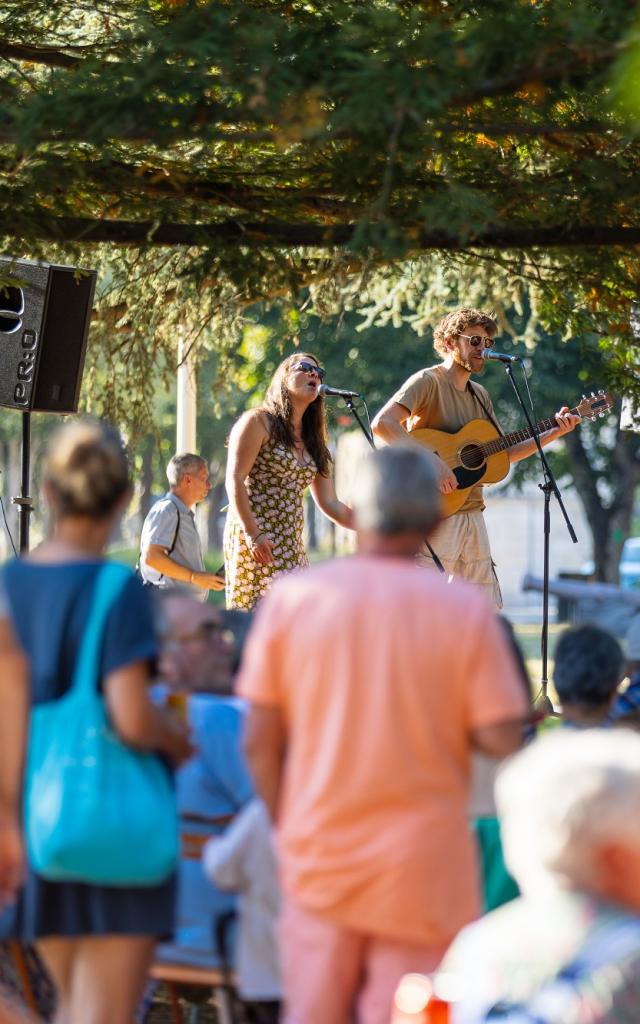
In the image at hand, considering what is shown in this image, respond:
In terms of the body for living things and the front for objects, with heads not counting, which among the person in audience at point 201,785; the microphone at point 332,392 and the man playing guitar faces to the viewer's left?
the microphone

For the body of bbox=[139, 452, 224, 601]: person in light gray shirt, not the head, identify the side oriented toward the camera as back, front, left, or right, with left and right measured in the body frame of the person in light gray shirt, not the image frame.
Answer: right

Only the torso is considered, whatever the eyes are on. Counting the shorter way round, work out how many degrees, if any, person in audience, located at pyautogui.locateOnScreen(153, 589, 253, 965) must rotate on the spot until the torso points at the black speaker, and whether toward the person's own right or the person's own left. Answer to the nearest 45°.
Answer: approximately 90° to the person's own left

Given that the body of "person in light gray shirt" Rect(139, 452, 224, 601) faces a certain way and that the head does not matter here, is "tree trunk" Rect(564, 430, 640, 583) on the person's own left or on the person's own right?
on the person's own left

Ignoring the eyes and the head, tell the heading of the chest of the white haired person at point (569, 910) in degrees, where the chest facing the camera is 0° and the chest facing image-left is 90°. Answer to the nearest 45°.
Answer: approximately 225°

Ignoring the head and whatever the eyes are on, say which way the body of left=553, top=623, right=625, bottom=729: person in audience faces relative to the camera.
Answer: away from the camera

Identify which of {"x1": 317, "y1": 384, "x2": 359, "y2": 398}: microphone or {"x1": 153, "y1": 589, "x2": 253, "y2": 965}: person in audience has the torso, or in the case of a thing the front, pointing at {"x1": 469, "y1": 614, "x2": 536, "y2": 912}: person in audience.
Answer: {"x1": 153, "y1": 589, "x2": 253, "y2": 965}: person in audience

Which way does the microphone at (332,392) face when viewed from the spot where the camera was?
facing to the left of the viewer

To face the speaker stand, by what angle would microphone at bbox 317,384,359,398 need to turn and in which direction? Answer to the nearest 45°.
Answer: approximately 45° to its right

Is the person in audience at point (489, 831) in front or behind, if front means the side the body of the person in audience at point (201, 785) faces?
in front

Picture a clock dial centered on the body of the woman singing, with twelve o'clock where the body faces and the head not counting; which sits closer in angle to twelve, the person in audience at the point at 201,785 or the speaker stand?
the person in audience

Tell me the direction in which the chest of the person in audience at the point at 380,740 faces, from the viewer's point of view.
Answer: away from the camera

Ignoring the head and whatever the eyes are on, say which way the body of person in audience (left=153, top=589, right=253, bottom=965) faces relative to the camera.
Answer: to the viewer's right

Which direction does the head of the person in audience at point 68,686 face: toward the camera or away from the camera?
away from the camera

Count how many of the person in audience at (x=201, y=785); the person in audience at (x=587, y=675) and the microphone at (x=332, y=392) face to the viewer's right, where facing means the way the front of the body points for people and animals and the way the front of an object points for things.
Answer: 1

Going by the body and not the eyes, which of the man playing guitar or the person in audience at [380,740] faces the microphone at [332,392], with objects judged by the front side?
the person in audience

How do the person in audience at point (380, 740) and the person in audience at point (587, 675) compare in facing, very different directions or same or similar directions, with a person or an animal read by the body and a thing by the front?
same or similar directions
